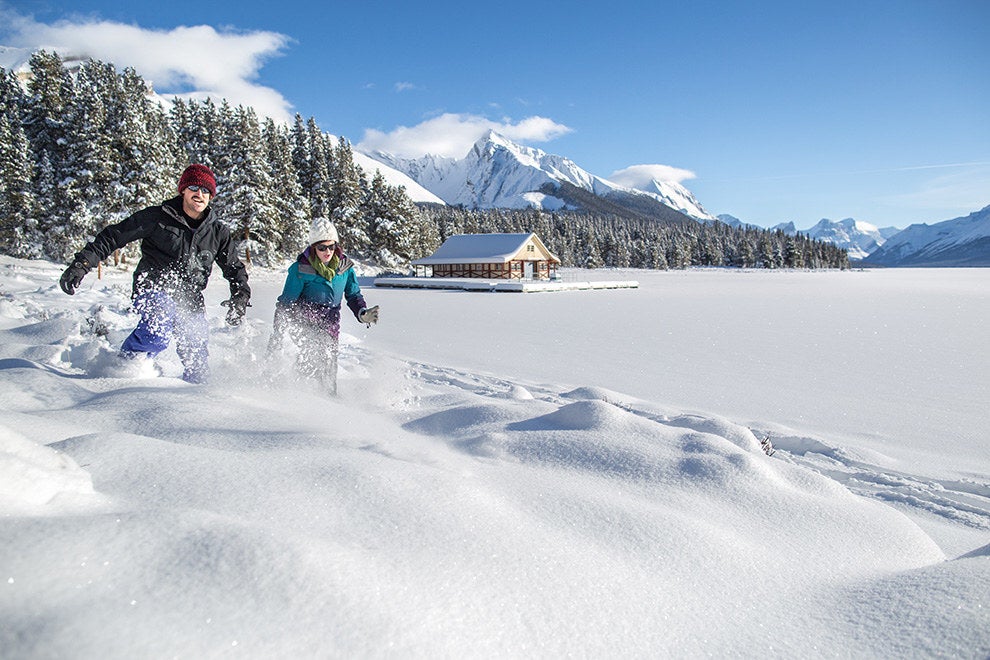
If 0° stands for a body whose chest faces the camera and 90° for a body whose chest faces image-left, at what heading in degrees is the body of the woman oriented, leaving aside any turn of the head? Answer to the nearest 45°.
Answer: approximately 315°

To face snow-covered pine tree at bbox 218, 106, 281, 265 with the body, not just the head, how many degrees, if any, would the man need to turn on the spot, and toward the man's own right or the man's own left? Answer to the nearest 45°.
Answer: approximately 135° to the man's own left

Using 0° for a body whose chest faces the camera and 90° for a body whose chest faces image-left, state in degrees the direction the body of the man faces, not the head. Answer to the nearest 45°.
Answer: approximately 315°

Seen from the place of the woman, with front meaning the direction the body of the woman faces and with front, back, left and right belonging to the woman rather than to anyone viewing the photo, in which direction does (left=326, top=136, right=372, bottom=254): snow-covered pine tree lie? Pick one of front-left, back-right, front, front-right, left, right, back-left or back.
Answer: back-left

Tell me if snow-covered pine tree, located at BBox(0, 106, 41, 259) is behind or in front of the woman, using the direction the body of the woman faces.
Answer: behind

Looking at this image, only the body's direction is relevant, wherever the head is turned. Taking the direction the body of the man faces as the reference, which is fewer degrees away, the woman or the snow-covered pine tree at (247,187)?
the woman

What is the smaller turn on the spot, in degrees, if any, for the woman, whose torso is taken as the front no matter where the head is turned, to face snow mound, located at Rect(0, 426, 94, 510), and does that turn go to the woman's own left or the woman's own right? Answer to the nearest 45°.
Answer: approximately 45° to the woman's own right

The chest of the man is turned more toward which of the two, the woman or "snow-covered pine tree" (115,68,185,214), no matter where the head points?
the woman
